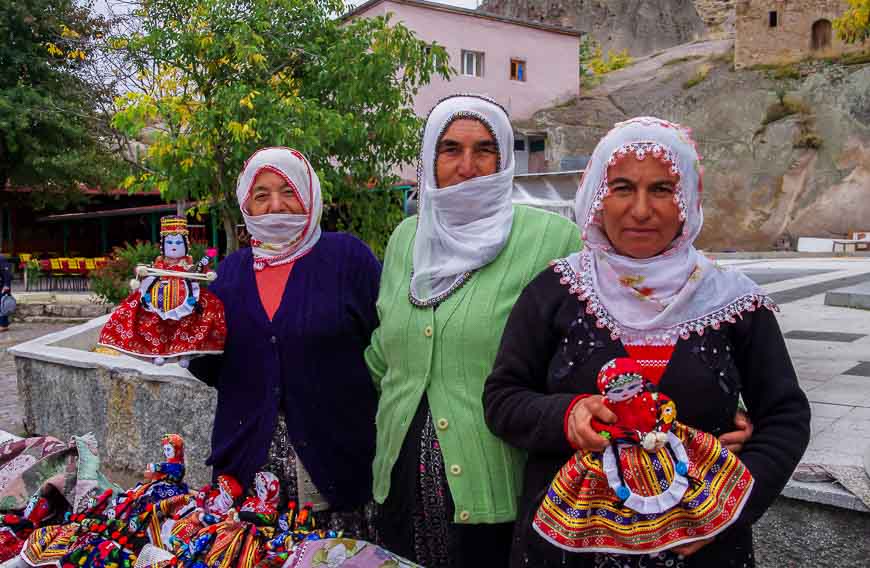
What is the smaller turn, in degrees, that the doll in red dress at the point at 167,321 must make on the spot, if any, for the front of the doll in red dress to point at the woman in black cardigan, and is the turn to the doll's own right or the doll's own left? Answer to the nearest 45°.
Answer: approximately 45° to the doll's own left

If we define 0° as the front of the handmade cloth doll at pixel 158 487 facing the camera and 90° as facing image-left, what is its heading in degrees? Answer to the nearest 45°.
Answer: approximately 45°

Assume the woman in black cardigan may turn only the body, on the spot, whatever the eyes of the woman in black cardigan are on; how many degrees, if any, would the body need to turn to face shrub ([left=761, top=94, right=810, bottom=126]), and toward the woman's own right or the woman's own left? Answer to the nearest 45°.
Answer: approximately 180°

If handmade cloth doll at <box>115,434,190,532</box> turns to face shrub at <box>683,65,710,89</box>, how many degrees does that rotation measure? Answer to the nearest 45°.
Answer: approximately 180°

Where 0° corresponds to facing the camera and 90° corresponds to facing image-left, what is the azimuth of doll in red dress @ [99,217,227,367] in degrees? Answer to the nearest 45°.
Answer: approximately 0°

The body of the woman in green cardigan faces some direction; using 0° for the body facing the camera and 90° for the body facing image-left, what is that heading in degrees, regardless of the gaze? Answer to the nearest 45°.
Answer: approximately 0°

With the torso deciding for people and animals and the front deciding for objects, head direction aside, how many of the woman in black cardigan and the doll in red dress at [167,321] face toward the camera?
2

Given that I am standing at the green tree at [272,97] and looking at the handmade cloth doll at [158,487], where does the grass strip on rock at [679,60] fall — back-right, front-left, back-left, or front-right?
back-left
